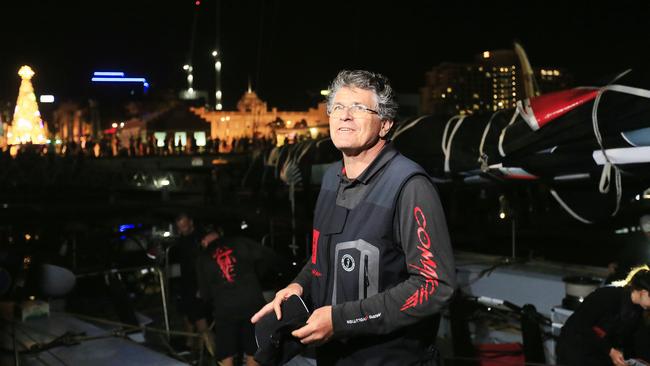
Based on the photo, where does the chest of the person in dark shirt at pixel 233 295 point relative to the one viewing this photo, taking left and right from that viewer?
facing away from the viewer and to the right of the viewer

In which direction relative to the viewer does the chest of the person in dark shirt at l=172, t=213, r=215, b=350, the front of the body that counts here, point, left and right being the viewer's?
facing the viewer and to the right of the viewer

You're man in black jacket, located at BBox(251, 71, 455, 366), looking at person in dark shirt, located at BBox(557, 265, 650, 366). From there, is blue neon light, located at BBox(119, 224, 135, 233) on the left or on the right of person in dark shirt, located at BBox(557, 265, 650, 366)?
left

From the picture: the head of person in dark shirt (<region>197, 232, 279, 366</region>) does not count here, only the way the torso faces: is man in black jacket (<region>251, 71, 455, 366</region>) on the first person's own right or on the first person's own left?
on the first person's own right

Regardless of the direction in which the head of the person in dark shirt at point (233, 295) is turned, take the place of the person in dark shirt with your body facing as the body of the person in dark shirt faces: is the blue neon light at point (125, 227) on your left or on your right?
on your left

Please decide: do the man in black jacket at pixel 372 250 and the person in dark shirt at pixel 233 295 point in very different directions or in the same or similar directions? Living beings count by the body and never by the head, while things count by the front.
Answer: very different directions

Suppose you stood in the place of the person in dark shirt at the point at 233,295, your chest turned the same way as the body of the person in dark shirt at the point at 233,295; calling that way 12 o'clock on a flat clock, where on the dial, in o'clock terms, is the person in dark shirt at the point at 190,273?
the person in dark shirt at the point at 190,273 is roughly at 10 o'clock from the person in dark shirt at the point at 233,295.
